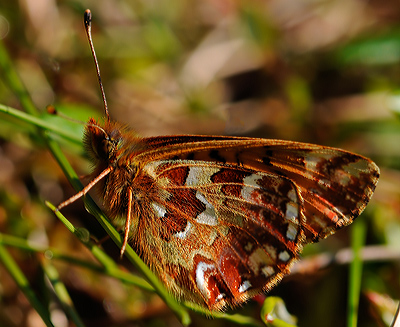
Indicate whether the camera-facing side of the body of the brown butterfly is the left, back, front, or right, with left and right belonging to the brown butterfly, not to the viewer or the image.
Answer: left

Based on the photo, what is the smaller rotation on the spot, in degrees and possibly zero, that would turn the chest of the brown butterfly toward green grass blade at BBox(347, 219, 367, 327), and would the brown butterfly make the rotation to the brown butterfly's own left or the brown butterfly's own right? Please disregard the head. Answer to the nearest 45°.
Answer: approximately 180°
